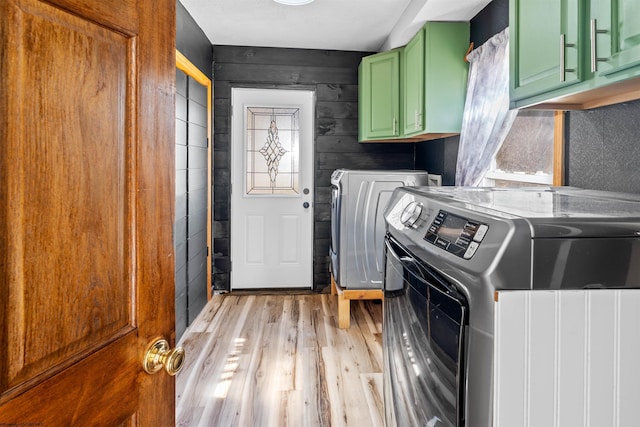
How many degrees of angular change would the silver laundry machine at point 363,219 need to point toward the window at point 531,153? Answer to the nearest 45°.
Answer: approximately 135° to its left

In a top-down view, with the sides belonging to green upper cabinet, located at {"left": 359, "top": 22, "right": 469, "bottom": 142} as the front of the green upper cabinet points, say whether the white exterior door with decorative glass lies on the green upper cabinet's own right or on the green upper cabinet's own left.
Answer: on the green upper cabinet's own right

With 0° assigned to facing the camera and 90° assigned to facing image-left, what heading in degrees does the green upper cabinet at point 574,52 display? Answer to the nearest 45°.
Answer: approximately 45°

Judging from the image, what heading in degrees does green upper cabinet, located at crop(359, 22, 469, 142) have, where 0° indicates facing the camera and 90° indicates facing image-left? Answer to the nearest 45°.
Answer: approximately 45°

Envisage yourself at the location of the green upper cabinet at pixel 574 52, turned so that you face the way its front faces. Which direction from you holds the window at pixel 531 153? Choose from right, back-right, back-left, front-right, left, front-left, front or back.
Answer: back-right

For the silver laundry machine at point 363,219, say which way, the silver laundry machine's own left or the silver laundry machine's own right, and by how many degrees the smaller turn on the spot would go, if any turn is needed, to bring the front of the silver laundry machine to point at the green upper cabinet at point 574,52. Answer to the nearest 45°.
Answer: approximately 90° to the silver laundry machine's own left

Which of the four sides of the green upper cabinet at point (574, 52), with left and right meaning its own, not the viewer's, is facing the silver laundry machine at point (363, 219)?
right

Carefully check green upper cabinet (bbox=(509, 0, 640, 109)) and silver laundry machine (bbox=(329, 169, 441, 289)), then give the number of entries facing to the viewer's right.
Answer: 0

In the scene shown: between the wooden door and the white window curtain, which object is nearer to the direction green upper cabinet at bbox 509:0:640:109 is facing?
the wooden door

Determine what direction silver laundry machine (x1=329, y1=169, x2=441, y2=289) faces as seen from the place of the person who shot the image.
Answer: facing to the left of the viewer

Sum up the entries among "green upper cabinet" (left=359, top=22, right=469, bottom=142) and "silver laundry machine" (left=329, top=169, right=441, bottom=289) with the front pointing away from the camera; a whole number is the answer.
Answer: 0
